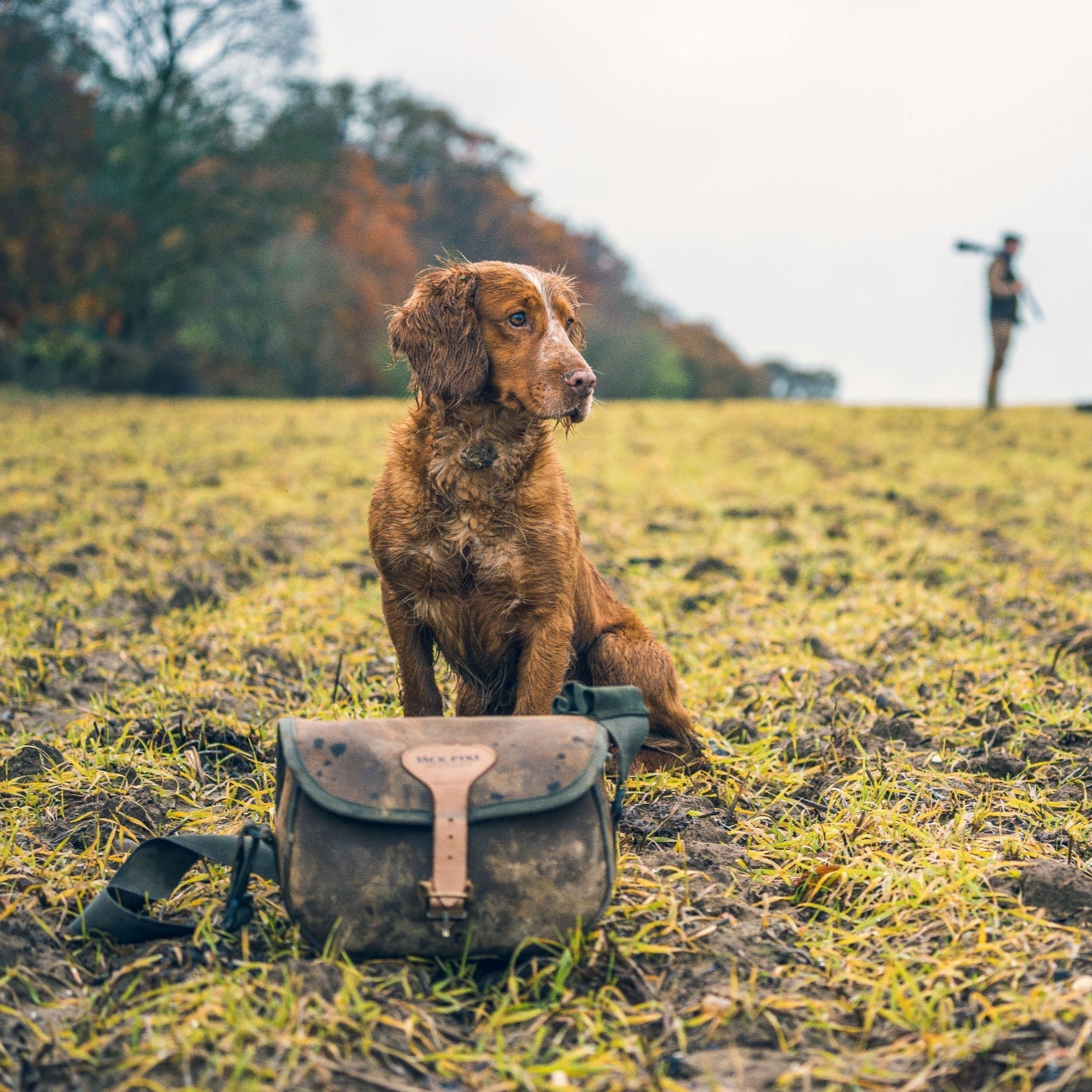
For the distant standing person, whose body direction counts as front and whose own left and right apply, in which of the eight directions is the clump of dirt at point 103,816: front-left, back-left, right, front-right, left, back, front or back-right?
right

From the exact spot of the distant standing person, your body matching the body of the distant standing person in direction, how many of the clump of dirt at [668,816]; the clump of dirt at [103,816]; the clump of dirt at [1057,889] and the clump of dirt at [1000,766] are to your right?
4

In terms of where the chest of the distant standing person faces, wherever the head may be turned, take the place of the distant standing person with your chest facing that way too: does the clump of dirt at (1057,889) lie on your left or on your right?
on your right

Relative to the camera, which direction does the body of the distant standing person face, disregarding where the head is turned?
to the viewer's right

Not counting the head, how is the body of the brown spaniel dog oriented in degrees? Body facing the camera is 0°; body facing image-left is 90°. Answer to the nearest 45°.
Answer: approximately 0°

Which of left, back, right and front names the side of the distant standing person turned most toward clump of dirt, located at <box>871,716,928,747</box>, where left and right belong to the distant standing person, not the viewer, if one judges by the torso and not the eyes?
right

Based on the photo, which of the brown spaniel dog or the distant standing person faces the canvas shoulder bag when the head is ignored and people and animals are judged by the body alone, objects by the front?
the brown spaniel dog

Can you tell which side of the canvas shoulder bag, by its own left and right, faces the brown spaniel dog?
back

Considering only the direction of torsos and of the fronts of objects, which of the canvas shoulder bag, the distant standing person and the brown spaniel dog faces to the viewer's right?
the distant standing person
